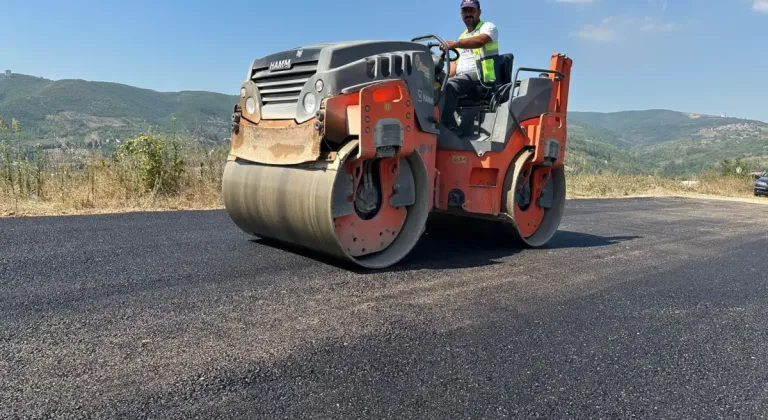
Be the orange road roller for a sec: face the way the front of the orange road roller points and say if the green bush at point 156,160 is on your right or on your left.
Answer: on your right

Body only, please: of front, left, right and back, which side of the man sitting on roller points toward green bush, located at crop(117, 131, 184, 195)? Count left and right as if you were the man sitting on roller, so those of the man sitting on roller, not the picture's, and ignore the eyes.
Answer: right

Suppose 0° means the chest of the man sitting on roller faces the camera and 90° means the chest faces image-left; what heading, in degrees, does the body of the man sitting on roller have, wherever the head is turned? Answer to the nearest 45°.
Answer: approximately 45°
